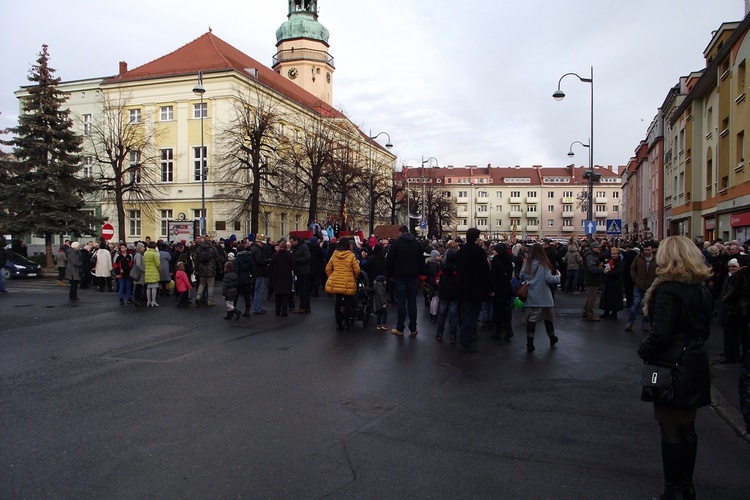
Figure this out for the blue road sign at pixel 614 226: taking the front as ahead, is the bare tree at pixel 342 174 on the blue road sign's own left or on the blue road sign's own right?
on the blue road sign's own right

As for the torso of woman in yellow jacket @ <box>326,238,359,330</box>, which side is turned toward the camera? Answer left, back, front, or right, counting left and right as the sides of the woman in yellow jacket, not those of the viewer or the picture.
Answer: back

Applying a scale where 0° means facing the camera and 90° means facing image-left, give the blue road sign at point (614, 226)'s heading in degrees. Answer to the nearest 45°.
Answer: approximately 0°

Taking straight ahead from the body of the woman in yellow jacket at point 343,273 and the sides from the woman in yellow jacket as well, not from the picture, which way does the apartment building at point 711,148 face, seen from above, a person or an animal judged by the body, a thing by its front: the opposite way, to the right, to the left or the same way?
to the left

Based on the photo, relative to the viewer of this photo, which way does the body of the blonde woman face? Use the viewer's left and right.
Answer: facing away from the viewer and to the left of the viewer

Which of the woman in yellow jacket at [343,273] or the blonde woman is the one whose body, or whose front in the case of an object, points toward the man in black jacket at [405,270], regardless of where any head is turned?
the blonde woman

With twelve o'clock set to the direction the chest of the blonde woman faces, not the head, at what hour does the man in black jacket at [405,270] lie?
The man in black jacket is roughly at 12 o'clock from the blonde woman.

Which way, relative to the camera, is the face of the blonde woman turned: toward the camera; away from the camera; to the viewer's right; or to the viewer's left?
away from the camera

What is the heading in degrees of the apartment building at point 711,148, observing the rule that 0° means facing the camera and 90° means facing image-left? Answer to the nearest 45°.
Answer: approximately 45°
